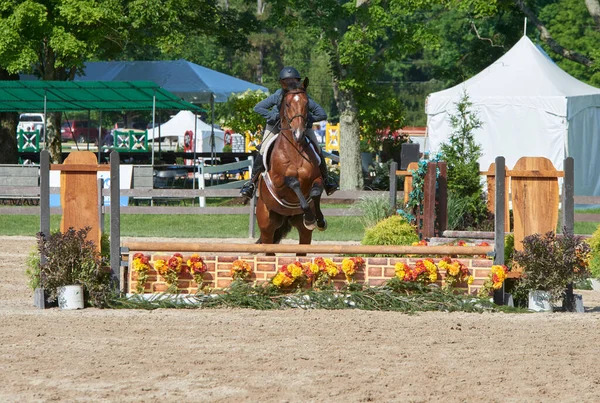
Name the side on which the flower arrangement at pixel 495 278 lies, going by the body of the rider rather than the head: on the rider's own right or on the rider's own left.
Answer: on the rider's own left

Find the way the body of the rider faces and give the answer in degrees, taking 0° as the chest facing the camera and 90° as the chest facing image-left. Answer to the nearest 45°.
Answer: approximately 0°

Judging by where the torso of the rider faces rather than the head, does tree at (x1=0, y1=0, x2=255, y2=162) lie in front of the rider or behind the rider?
behind

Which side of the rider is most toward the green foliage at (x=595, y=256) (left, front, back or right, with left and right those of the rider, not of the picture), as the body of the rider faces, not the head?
left

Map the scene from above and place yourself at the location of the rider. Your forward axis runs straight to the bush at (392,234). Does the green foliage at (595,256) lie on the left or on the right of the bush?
right

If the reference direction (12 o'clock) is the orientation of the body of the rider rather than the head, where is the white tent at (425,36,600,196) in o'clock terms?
The white tent is roughly at 7 o'clock from the rider.

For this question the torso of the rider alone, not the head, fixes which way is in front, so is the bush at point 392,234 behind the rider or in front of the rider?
behind
